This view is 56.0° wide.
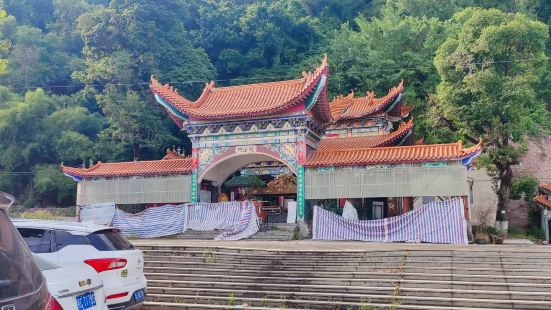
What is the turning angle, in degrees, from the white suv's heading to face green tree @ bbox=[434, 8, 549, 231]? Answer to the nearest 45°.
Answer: approximately 90° to its right

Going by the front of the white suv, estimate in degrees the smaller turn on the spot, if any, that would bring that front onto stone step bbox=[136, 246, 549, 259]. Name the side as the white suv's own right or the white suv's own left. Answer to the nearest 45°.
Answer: approximately 90° to the white suv's own right

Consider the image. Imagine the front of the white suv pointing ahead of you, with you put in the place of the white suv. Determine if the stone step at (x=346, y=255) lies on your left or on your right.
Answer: on your right

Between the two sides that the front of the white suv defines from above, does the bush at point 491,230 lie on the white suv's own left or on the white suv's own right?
on the white suv's own right

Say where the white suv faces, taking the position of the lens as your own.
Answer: facing away from the viewer and to the left of the viewer

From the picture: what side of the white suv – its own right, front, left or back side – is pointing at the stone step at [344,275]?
right

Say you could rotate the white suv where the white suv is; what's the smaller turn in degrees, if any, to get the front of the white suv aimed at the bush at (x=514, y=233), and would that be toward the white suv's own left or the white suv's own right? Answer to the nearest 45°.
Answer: approximately 90° to the white suv's own right

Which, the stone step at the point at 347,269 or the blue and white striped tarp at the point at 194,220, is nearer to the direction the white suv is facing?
the blue and white striped tarp

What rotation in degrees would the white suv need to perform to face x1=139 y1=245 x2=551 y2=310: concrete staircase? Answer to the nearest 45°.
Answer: approximately 135° to its right

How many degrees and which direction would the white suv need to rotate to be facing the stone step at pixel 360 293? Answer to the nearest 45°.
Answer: approximately 135° to its right

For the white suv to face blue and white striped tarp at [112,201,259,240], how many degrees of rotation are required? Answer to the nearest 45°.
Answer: approximately 45° to its right

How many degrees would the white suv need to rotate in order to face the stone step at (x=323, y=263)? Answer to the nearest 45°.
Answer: approximately 90° to its right
